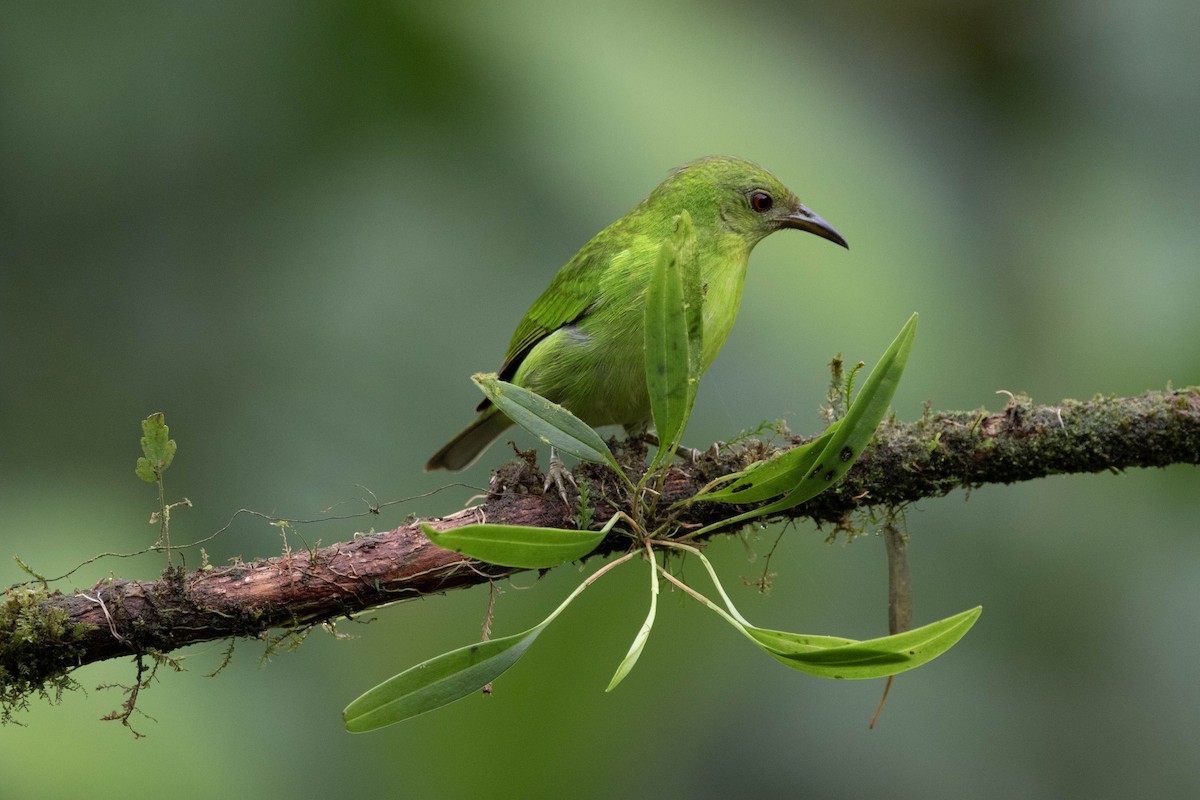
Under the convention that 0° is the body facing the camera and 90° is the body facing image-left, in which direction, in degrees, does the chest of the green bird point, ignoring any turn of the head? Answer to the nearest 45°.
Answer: approximately 270°

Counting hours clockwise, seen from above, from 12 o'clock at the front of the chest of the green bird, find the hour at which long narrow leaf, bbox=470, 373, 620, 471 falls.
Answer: The long narrow leaf is roughly at 3 o'clock from the green bird.

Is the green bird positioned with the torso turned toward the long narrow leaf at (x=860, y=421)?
yes

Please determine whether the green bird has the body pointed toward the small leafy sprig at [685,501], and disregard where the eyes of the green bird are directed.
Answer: no

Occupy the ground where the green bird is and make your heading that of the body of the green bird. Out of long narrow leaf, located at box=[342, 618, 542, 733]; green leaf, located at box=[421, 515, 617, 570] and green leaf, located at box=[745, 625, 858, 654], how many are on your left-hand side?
0

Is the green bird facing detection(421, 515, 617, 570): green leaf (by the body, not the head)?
no
